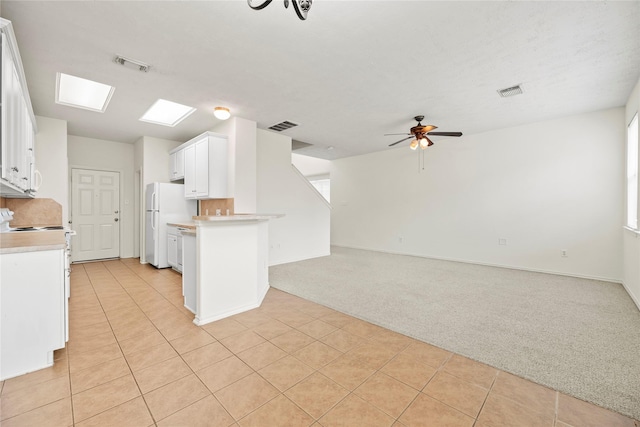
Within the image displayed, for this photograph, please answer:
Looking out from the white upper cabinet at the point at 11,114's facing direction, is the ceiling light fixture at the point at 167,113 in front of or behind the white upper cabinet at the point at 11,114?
in front

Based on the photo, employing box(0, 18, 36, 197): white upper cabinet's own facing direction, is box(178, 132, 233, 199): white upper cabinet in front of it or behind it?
in front

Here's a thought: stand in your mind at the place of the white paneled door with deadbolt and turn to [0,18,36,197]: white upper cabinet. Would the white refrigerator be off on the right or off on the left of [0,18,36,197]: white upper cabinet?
left

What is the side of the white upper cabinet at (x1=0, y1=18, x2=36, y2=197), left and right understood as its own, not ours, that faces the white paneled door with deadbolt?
left

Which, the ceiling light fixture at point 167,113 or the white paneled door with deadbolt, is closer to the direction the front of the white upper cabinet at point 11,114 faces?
the ceiling light fixture

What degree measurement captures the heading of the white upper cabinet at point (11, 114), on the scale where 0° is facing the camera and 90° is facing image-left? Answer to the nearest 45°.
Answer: approximately 270°

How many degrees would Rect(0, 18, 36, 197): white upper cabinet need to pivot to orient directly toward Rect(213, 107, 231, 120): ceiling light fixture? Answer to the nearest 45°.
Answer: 0° — it already faces it

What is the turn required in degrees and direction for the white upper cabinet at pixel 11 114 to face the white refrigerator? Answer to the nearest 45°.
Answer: approximately 45° to its left
